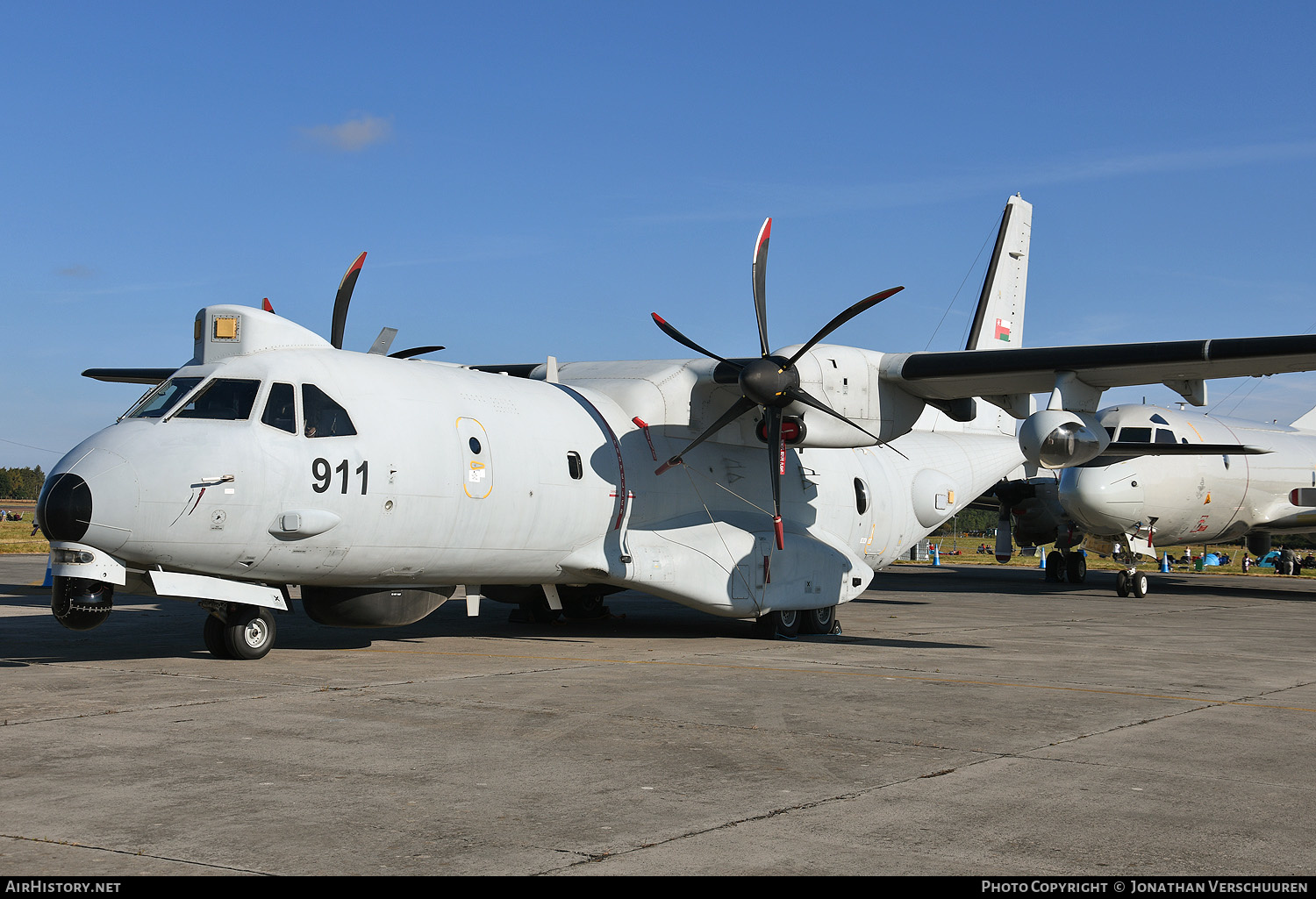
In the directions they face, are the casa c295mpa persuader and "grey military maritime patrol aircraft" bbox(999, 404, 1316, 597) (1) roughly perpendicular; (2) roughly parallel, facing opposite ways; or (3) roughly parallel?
roughly parallel

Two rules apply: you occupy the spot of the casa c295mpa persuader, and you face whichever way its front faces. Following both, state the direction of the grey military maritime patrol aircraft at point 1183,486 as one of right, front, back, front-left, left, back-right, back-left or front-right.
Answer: back

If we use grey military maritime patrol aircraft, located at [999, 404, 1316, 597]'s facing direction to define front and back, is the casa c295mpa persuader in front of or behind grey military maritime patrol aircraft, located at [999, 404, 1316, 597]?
in front

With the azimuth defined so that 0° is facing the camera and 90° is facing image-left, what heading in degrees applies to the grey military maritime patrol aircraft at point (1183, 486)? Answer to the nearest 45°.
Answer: approximately 45°

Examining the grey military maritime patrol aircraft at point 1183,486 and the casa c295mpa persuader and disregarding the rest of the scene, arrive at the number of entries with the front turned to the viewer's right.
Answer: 0

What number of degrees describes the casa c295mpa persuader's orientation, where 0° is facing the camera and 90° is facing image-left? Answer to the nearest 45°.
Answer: approximately 45°
